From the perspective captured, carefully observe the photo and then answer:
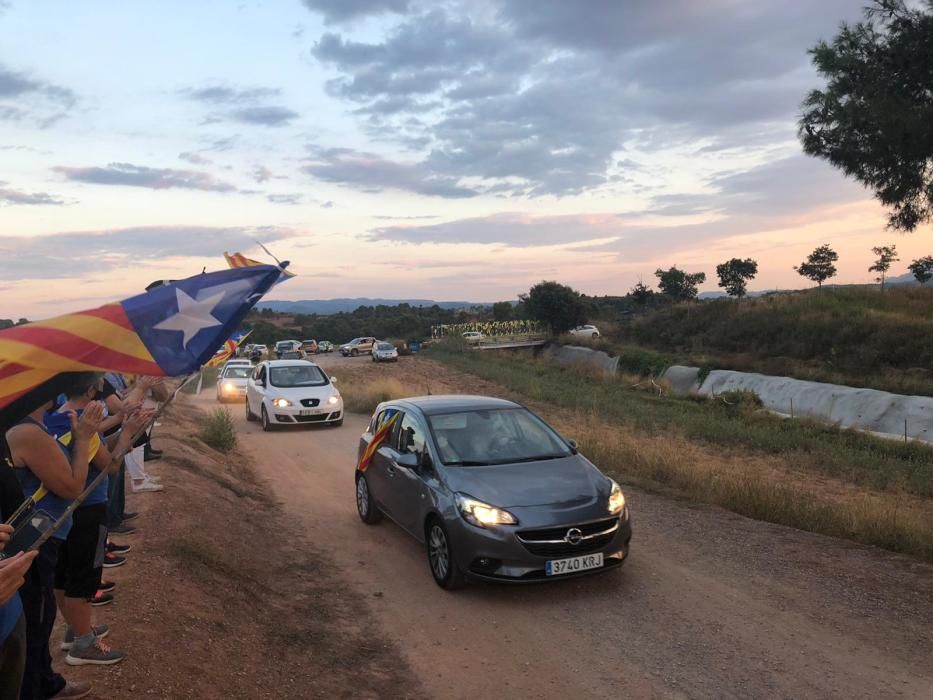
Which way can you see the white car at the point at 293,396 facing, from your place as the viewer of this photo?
facing the viewer and to the right of the viewer

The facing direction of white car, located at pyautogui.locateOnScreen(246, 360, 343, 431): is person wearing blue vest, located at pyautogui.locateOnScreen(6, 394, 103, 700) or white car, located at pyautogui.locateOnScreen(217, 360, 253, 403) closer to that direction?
the person wearing blue vest

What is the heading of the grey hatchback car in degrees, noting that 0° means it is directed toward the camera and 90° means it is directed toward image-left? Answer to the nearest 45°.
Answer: approximately 315°

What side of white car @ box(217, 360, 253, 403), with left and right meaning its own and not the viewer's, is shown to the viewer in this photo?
front

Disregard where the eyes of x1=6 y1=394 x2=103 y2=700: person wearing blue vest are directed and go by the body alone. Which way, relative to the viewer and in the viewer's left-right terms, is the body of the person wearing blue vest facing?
facing to the right of the viewer

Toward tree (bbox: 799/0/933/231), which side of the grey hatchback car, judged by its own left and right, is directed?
left

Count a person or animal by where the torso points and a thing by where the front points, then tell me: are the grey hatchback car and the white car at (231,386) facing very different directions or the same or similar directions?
same or similar directions

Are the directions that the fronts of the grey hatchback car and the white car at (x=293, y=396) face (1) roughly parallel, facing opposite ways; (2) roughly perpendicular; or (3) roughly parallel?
roughly parallel

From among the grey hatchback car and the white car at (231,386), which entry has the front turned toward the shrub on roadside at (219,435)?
the white car

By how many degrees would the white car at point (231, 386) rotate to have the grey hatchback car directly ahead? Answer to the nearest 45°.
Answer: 0° — it already faces it

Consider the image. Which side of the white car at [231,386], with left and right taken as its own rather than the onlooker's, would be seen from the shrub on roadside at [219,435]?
front

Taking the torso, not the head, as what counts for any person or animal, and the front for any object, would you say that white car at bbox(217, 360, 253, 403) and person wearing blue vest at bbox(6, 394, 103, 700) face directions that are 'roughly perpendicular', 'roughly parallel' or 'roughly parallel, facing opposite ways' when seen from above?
roughly perpendicular

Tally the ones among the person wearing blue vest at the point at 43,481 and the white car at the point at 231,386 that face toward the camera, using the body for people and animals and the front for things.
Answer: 1
